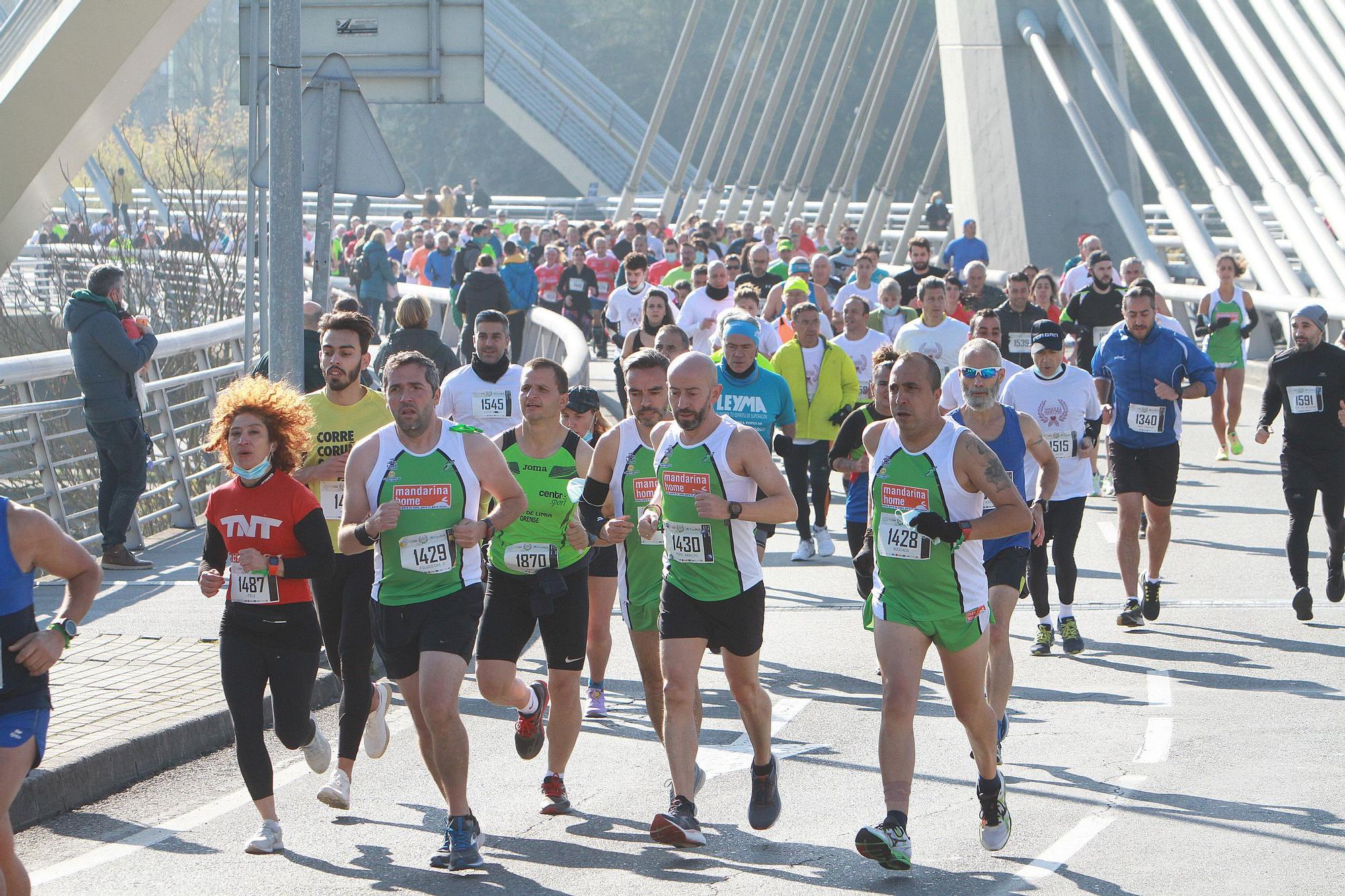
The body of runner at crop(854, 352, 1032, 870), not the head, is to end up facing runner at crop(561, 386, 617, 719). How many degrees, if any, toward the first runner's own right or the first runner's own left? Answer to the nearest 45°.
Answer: approximately 90° to the first runner's own right

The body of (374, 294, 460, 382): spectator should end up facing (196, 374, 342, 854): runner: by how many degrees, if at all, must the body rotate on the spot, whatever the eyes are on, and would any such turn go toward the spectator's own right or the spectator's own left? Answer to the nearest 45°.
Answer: approximately 180°

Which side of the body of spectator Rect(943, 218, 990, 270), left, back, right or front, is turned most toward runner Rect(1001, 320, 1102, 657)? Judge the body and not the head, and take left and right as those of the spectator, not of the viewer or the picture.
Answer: front

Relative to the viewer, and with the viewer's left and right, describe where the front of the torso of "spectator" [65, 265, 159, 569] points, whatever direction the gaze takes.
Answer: facing to the right of the viewer

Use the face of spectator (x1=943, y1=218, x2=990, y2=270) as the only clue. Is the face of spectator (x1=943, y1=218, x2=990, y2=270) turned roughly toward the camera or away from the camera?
toward the camera

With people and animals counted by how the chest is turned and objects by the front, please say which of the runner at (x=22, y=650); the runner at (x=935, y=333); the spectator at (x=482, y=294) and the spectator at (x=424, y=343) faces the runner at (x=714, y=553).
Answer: the runner at (x=935, y=333)

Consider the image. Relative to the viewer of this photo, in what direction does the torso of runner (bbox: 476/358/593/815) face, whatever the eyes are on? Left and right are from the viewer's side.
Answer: facing the viewer

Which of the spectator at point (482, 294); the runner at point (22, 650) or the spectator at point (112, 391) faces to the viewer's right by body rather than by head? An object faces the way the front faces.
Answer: the spectator at point (112, 391)

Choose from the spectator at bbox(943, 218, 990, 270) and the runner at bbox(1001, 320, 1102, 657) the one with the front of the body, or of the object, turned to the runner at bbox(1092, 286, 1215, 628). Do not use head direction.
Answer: the spectator

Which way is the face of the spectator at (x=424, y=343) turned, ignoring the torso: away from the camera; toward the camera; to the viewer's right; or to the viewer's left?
away from the camera

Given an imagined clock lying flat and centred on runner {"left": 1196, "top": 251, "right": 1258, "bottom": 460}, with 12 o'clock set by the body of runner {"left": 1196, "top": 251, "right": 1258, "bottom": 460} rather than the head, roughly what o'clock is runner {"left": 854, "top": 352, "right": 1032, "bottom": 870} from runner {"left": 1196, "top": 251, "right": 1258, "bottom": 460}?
runner {"left": 854, "top": 352, "right": 1032, "bottom": 870} is roughly at 12 o'clock from runner {"left": 1196, "top": 251, "right": 1258, "bottom": 460}.

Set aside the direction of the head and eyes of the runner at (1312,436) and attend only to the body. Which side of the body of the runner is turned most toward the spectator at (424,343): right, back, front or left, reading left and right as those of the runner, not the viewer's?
right

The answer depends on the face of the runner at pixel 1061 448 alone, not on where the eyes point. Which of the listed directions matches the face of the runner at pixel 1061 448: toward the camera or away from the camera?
toward the camera

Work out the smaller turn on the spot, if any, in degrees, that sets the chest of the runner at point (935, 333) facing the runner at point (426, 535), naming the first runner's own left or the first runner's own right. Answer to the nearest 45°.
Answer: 0° — they already face them

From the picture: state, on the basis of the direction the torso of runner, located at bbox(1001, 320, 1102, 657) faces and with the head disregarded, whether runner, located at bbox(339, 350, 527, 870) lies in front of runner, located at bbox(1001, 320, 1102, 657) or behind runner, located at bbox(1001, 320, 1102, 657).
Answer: in front

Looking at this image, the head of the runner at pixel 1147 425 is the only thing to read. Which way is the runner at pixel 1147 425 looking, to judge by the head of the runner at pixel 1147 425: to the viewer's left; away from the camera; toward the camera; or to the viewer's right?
toward the camera

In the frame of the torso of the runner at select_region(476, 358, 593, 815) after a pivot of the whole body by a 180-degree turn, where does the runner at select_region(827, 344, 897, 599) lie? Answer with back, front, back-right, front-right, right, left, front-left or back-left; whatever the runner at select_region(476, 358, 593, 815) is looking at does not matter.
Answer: front-right

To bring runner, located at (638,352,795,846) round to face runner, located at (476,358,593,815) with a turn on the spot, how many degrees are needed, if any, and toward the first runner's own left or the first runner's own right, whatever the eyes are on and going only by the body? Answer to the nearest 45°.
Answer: approximately 90° to the first runner's own right

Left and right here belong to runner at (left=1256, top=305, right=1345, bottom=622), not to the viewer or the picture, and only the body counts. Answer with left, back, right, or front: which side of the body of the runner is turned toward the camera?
front

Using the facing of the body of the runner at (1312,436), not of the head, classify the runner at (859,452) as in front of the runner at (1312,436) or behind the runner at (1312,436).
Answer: in front

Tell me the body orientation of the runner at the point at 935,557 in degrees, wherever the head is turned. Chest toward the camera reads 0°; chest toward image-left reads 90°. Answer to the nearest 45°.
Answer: approximately 45°

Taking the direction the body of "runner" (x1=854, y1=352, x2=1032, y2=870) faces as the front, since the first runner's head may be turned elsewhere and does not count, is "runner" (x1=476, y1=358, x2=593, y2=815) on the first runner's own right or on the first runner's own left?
on the first runner's own right
